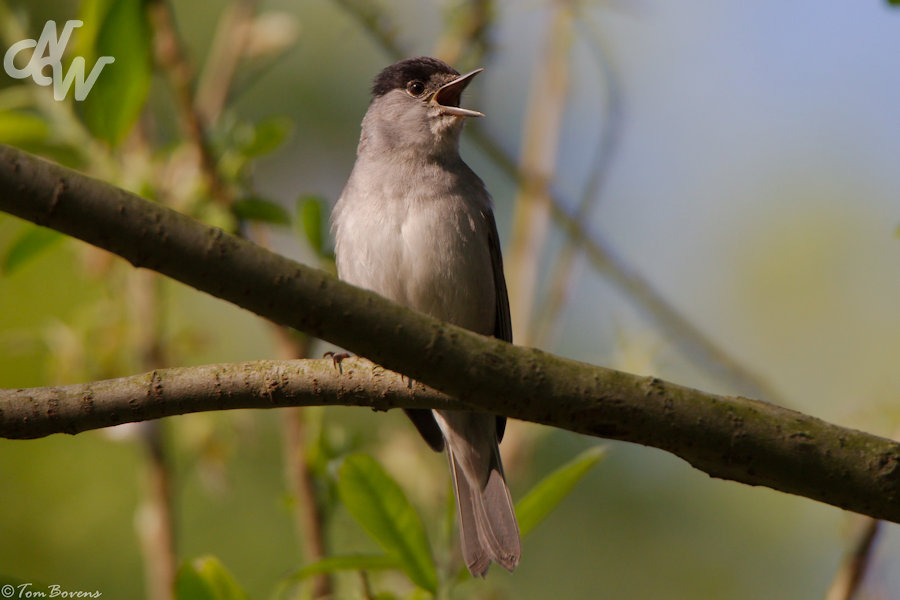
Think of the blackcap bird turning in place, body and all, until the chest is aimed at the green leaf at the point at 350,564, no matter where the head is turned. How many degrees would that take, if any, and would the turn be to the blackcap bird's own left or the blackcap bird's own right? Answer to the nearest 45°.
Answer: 0° — it already faces it

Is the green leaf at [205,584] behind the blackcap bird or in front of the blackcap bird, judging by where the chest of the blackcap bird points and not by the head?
in front

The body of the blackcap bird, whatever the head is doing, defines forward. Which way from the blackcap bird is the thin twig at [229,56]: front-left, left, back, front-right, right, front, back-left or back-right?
right

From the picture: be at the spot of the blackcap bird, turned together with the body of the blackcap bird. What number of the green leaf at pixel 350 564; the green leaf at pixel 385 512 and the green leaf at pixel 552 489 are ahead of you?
0

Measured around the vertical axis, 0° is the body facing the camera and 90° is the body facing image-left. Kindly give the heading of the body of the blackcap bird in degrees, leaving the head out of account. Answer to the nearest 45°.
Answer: approximately 0°

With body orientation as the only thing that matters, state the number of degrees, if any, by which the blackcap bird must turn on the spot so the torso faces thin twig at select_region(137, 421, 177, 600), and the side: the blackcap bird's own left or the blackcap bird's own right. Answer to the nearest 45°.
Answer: approximately 135° to the blackcap bird's own right

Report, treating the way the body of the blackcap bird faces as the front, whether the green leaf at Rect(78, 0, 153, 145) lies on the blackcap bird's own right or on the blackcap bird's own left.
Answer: on the blackcap bird's own right
